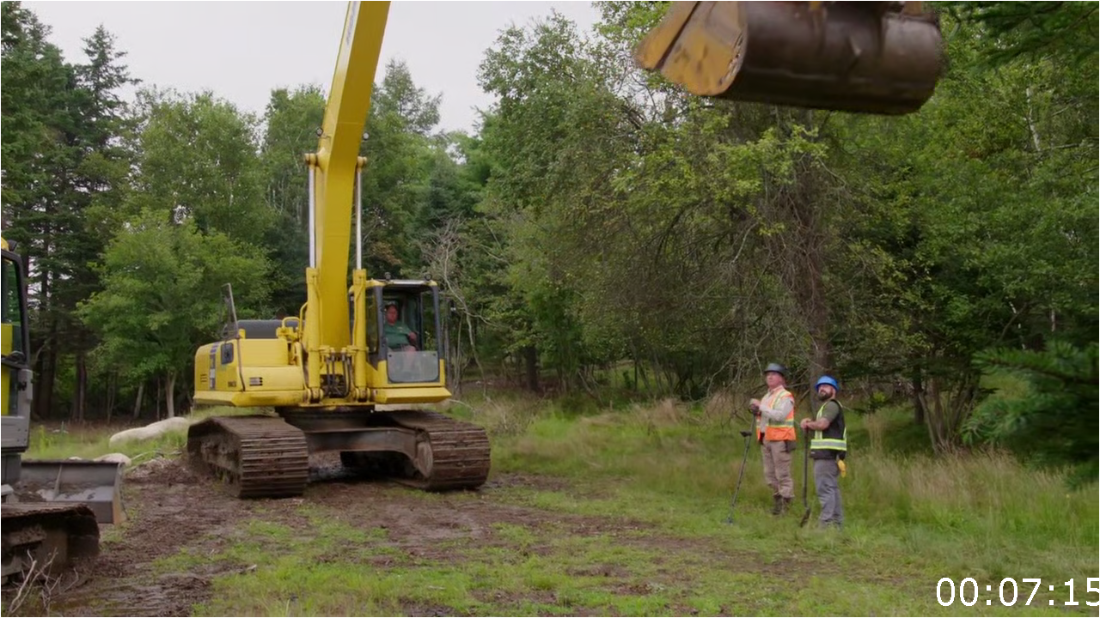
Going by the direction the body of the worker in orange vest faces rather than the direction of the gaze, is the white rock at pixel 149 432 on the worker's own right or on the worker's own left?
on the worker's own right

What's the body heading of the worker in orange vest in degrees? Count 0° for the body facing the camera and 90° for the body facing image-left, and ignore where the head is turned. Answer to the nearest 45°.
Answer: approximately 45°

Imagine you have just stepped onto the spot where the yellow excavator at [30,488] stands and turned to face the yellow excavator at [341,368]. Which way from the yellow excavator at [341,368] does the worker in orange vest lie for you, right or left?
right
